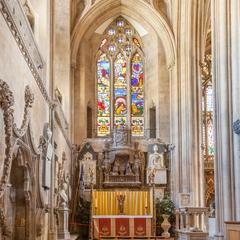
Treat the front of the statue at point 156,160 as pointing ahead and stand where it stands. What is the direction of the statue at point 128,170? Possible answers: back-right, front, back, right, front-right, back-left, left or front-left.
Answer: right

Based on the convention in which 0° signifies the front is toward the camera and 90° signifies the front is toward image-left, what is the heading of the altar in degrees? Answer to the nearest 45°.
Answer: approximately 0°

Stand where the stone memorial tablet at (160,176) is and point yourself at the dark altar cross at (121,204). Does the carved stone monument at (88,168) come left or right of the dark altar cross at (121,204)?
right

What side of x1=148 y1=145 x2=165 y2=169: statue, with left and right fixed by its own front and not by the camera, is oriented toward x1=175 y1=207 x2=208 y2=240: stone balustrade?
front

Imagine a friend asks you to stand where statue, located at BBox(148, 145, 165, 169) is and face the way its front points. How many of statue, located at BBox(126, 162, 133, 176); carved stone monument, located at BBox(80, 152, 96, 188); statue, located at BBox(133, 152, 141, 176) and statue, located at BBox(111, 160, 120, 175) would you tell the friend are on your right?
4

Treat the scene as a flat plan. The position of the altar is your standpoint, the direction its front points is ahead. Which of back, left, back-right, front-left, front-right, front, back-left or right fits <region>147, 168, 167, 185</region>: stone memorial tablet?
back-left
